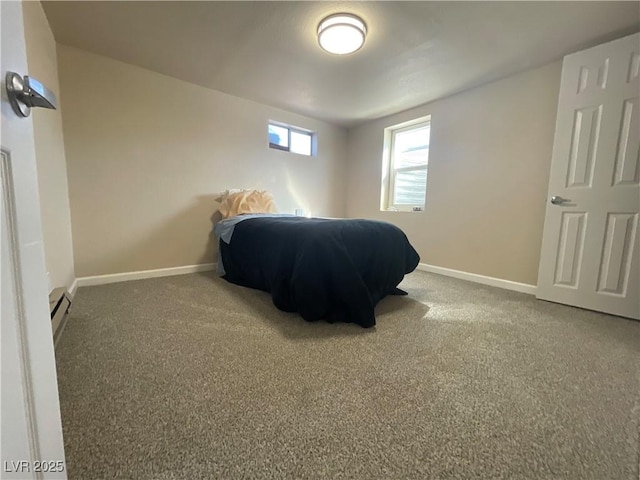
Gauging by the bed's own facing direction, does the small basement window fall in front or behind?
behind

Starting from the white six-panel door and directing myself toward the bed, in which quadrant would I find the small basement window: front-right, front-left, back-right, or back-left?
front-right

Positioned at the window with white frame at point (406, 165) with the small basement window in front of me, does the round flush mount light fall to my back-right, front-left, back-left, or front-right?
front-left

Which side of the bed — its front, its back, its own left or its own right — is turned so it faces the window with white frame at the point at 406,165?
left

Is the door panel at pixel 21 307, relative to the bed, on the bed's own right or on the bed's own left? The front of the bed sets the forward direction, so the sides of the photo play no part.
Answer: on the bed's own right

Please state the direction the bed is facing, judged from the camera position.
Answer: facing the viewer and to the right of the viewer

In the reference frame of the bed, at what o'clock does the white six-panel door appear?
The white six-panel door is roughly at 10 o'clock from the bed.

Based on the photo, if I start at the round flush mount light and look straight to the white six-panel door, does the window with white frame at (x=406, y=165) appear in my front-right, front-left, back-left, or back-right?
front-left

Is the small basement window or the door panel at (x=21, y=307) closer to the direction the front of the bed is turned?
the door panel

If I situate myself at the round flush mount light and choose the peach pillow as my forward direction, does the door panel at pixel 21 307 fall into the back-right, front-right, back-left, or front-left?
back-left
